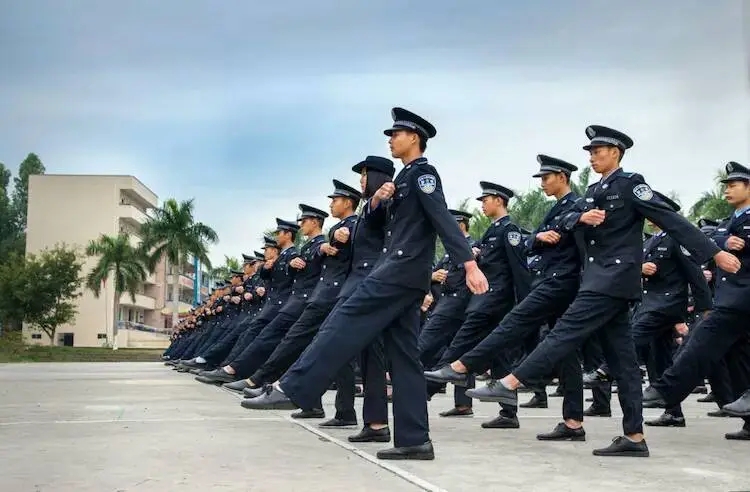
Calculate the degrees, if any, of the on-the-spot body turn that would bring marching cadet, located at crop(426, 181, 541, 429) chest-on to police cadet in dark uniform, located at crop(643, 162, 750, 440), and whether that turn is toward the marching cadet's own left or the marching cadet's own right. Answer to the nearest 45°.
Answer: approximately 135° to the marching cadet's own left

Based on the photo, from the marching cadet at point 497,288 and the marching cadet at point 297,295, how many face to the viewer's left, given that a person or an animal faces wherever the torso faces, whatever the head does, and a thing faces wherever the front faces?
2

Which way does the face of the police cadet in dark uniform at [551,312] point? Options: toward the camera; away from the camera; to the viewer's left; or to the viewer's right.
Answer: to the viewer's left

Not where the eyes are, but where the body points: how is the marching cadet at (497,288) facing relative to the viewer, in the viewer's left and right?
facing to the left of the viewer

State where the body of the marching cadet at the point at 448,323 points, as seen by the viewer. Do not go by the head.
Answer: to the viewer's left

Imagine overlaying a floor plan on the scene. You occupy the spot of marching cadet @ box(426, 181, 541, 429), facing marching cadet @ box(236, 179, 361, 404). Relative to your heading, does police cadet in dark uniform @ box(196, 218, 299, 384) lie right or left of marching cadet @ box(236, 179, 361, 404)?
right

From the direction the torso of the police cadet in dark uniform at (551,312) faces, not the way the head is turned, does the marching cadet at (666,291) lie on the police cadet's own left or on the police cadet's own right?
on the police cadet's own right

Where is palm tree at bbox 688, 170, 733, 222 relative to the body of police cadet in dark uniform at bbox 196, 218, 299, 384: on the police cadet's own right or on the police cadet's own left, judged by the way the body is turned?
on the police cadet's own right

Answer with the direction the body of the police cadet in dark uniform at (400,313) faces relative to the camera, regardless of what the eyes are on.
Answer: to the viewer's left

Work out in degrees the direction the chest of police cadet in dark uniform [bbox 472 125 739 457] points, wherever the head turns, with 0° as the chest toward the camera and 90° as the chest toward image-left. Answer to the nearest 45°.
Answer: approximately 45°

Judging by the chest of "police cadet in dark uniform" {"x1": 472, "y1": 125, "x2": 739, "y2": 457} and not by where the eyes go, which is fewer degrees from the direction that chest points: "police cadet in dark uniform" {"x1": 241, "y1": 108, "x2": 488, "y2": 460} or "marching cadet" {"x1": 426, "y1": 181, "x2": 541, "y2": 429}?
the police cadet in dark uniform

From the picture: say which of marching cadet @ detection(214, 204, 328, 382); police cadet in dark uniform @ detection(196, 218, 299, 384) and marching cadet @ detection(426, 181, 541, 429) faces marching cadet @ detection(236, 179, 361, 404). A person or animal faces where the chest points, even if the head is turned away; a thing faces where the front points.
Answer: marching cadet @ detection(426, 181, 541, 429)
